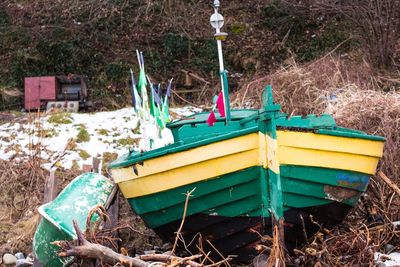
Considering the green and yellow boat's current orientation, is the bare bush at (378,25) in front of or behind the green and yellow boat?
behind

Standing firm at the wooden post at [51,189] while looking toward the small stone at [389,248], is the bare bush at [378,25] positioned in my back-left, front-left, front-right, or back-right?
front-left

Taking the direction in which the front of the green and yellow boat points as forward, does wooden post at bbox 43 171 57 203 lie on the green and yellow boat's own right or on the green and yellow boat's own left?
on the green and yellow boat's own right

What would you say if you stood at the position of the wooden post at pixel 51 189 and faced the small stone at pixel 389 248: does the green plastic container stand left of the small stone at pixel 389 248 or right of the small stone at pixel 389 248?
right

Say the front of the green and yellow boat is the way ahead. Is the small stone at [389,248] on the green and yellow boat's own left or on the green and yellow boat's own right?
on the green and yellow boat's own left
